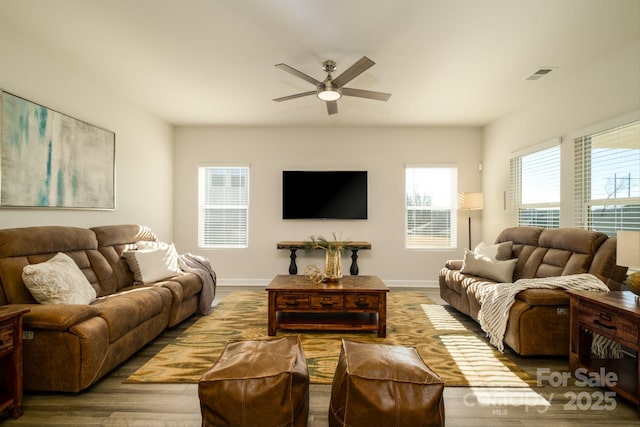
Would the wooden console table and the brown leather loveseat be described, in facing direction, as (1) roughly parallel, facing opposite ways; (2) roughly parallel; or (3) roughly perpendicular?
roughly perpendicular

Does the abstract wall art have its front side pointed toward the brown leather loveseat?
yes

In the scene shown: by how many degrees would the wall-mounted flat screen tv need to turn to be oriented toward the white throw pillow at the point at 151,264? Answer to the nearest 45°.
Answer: approximately 45° to its right

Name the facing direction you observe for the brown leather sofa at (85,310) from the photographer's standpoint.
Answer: facing the viewer and to the right of the viewer

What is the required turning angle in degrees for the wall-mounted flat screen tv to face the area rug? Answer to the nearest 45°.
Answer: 0° — it already faces it

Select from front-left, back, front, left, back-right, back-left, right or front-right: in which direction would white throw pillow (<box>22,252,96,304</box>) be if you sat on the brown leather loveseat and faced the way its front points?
front

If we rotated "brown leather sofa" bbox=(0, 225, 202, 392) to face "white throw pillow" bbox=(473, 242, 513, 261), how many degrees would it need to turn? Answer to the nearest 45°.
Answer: approximately 45° to its left

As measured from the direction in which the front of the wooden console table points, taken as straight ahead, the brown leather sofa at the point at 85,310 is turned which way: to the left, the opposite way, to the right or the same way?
to the left

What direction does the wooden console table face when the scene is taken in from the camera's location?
facing the viewer

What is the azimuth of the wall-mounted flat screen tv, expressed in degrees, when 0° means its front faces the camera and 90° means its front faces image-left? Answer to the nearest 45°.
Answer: approximately 0°

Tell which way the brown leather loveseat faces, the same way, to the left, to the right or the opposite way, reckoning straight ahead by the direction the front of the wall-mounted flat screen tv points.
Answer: to the right

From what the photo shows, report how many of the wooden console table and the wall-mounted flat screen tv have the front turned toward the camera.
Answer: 2

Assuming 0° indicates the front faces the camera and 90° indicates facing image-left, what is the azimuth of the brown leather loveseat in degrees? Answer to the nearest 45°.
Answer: approximately 45°

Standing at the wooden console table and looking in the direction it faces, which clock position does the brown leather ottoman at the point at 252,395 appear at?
The brown leather ottoman is roughly at 12 o'clock from the wooden console table.

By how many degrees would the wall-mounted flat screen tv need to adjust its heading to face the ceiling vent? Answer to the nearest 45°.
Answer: approximately 45° to its left

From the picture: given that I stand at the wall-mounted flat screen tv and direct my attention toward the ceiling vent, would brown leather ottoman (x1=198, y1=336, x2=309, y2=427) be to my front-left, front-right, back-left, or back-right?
front-right

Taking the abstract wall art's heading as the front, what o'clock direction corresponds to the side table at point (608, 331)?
The side table is roughly at 12 o'clock from the abstract wall art.

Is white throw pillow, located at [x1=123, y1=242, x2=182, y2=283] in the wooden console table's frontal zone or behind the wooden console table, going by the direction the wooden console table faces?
frontal zone
